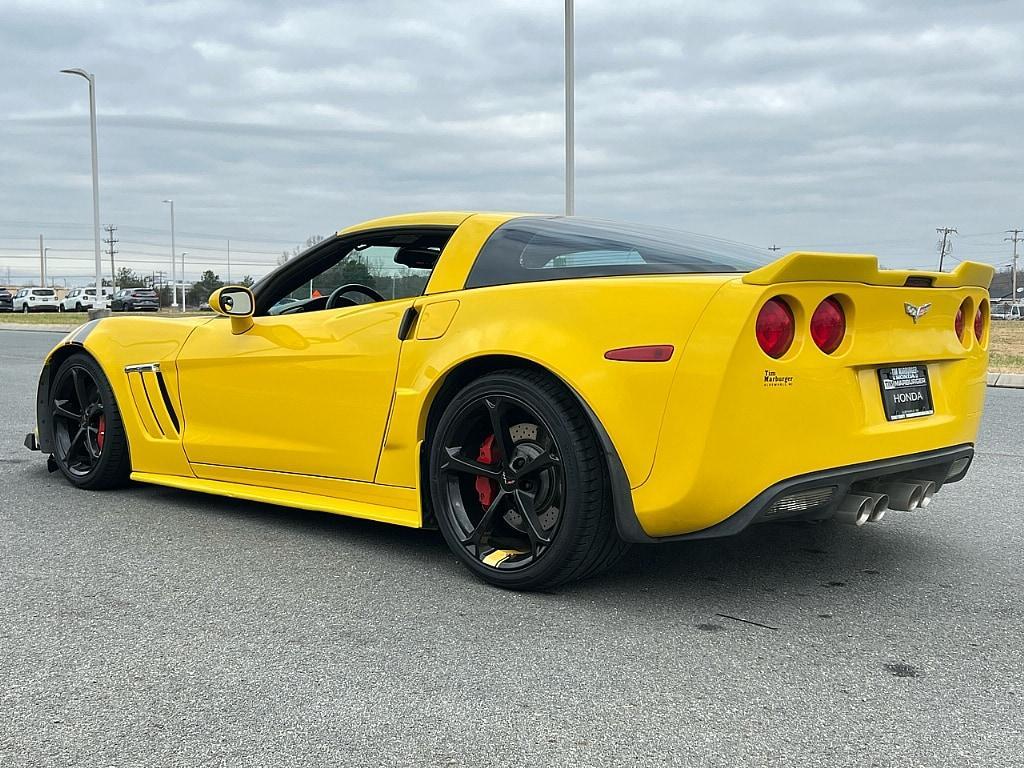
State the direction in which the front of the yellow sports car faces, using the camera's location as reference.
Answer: facing away from the viewer and to the left of the viewer

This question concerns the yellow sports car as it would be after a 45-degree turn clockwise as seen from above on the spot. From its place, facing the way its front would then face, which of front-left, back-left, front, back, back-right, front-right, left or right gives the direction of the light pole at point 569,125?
front

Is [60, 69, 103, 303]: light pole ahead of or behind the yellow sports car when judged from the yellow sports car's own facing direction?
ahead
